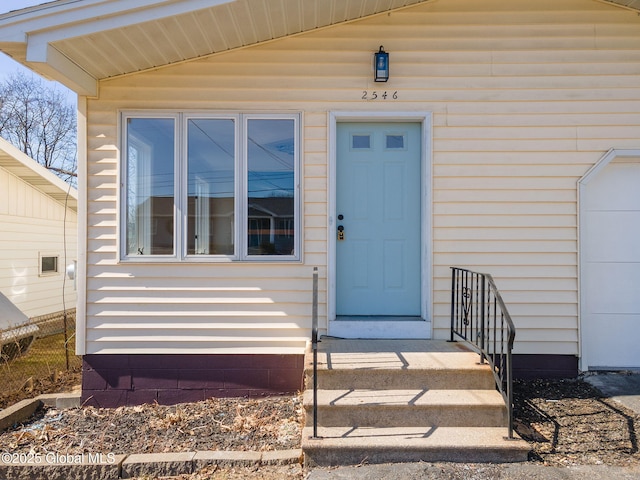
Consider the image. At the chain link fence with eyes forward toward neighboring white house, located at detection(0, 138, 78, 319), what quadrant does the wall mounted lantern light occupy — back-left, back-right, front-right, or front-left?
back-right

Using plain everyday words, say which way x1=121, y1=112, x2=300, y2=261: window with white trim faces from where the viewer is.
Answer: facing the viewer

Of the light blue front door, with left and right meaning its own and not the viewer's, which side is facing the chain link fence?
right

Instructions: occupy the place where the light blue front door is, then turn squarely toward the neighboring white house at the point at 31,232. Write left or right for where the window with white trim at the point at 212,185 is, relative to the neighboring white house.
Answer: left

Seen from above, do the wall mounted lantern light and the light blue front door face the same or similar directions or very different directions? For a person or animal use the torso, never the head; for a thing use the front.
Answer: same or similar directions

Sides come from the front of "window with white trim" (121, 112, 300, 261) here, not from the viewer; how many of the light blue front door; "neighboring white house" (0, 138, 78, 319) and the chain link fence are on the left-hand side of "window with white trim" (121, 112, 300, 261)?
1

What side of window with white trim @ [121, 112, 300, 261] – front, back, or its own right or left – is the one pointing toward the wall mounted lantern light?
left

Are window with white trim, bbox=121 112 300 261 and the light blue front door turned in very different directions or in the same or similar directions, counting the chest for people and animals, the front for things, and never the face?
same or similar directions

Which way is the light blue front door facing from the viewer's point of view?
toward the camera

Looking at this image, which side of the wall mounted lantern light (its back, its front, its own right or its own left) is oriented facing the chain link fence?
right

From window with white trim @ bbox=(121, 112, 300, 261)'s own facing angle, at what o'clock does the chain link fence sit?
The chain link fence is roughly at 4 o'clock from the window with white trim.
